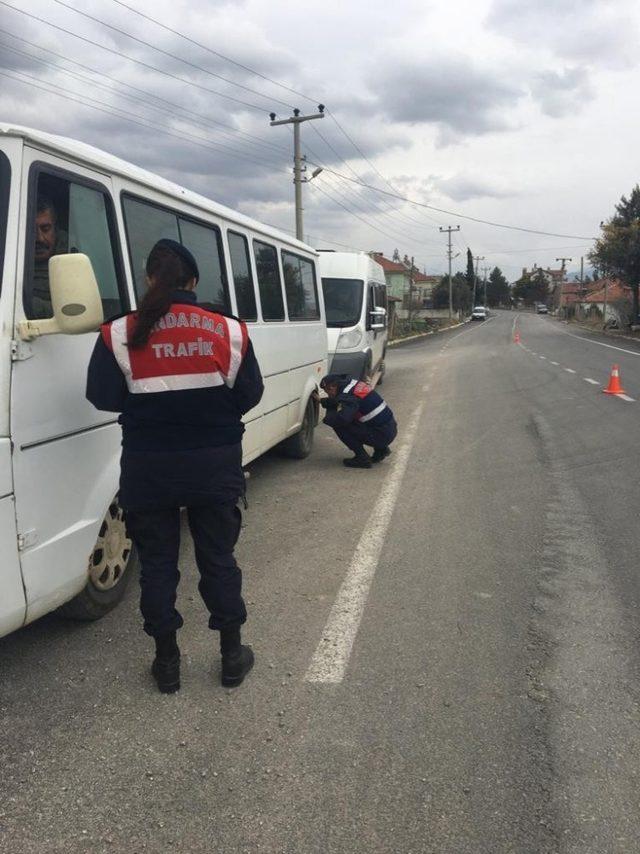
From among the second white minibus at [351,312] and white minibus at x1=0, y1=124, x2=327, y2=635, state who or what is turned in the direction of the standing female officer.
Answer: the second white minibus

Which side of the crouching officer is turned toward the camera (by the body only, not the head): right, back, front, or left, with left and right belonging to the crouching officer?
left

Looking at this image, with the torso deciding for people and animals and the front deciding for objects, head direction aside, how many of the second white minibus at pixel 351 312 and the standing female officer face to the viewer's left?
0

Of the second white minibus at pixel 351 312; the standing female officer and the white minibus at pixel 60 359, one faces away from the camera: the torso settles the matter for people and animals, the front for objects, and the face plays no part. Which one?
the standing female officer

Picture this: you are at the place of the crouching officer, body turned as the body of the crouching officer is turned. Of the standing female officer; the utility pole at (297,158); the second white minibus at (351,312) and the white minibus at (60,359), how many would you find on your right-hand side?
2

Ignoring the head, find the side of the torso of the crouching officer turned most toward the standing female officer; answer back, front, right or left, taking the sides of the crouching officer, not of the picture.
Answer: left

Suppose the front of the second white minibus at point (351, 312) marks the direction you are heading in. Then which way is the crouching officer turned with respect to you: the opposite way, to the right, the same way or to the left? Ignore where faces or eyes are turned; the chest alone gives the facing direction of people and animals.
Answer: to the right

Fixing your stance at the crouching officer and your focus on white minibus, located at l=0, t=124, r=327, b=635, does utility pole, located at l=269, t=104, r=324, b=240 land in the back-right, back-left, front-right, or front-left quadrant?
back-right

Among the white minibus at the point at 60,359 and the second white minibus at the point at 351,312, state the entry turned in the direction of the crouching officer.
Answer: the second white minibus

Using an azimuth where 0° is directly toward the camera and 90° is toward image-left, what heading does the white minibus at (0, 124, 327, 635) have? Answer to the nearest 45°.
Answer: approximately 45°

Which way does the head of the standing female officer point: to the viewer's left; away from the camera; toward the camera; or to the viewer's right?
away from the camera

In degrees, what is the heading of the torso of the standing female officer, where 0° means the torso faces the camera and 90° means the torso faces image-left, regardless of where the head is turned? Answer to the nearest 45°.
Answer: approximately 180°

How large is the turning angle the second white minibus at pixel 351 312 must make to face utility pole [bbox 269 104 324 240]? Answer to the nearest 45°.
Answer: approximately 180°
